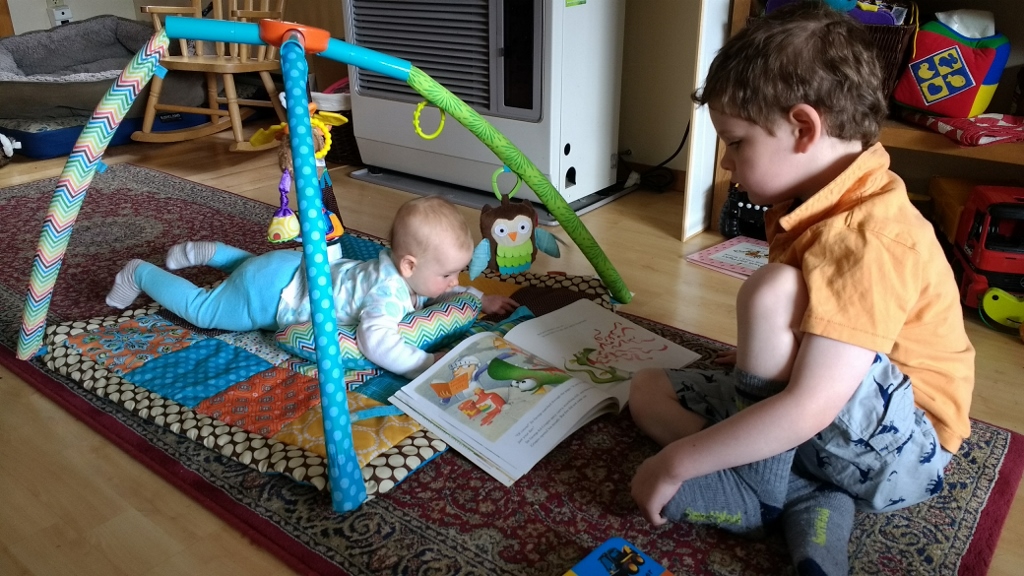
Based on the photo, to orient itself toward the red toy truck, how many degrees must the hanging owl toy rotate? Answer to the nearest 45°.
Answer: approximately 90° to its left

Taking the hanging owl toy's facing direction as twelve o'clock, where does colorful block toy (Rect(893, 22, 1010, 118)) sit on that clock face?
The colorful block toy is roughly at 9 o'clock from the hanging owl toy.

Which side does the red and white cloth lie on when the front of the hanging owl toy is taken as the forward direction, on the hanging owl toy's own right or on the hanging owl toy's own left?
on the hanging owl toy's own left

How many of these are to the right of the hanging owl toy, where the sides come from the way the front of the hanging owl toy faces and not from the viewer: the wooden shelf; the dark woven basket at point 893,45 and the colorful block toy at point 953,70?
0

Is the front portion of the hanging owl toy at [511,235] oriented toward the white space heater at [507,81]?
no

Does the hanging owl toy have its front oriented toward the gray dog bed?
no

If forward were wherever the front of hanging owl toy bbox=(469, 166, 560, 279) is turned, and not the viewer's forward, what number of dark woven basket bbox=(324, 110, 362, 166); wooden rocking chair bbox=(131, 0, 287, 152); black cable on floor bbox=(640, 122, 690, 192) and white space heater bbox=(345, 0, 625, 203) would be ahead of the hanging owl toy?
0

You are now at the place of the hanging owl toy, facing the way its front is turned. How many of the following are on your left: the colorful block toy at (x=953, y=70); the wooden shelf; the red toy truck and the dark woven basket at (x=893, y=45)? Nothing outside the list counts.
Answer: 4

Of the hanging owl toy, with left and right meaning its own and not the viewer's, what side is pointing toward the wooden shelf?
left

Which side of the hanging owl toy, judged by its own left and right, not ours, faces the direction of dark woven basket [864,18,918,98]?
left

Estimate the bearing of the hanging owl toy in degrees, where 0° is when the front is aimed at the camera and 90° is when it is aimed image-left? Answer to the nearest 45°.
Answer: approximately 0°
